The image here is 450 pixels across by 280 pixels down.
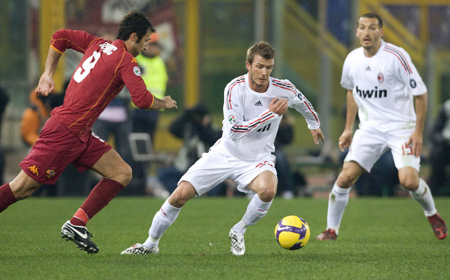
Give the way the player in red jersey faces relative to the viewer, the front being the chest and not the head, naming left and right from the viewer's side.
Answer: facing away from the viewer and to the right of the viewer

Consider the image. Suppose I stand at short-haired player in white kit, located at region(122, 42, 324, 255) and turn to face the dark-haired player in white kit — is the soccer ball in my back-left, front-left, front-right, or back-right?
front-right

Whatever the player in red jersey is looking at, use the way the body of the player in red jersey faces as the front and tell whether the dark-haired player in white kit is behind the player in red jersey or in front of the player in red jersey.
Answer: in front

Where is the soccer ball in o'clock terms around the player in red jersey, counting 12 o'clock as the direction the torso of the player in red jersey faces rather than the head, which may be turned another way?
The soccer ball is roughly at 2 o'clock from the player in red jersey.

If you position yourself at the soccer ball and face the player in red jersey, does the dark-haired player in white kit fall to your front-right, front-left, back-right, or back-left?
back-right

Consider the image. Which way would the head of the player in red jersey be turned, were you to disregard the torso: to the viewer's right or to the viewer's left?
to the viewer's right

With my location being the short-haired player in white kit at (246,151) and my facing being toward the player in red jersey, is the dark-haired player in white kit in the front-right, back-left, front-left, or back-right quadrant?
back-right

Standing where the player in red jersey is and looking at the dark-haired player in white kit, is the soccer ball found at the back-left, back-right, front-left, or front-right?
front-right
